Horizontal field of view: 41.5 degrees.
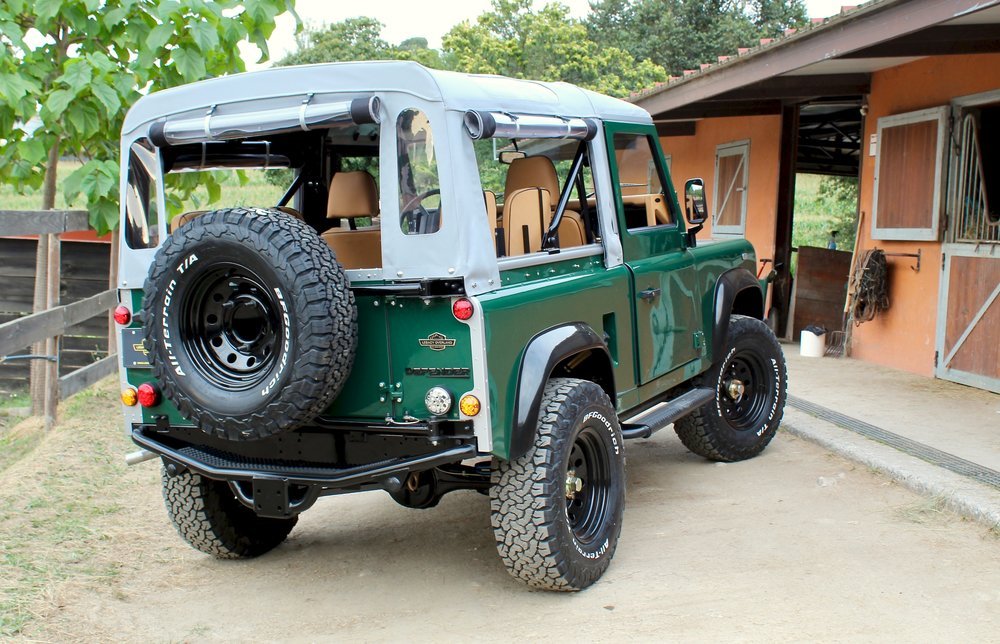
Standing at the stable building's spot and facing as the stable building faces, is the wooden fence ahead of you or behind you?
ahead

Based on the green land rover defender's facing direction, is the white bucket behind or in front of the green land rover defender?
in front

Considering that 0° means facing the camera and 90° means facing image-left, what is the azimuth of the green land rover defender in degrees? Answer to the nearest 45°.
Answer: approximately 225°

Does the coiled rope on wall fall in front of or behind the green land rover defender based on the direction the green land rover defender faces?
in front

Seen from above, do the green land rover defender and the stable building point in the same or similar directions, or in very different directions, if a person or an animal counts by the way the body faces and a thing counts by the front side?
very different directions

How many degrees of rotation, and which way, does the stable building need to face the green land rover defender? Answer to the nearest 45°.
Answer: approximately 45° to its left

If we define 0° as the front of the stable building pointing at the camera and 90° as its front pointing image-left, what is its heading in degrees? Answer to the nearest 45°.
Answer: approximately 45°
